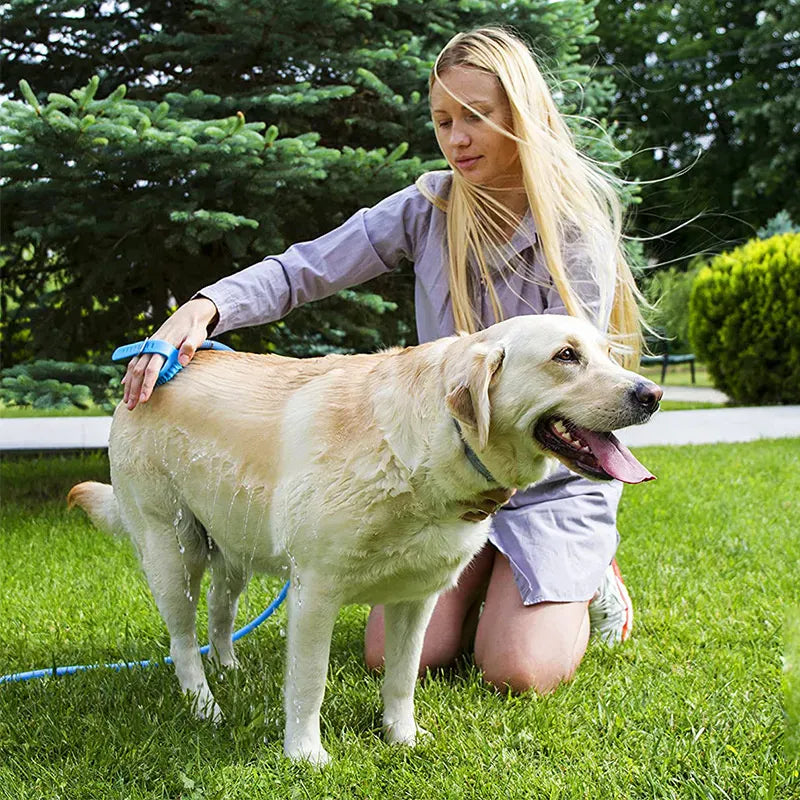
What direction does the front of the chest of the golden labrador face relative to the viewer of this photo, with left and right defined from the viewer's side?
facing the viewer and to the right of the viewer

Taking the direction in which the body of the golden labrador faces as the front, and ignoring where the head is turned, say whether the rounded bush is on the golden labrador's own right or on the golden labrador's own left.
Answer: on the golden labrador's own left

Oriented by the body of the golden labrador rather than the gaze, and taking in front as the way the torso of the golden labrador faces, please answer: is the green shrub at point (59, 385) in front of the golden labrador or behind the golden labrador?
behind

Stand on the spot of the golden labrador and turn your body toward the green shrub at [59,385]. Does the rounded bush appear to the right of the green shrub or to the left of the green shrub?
right
